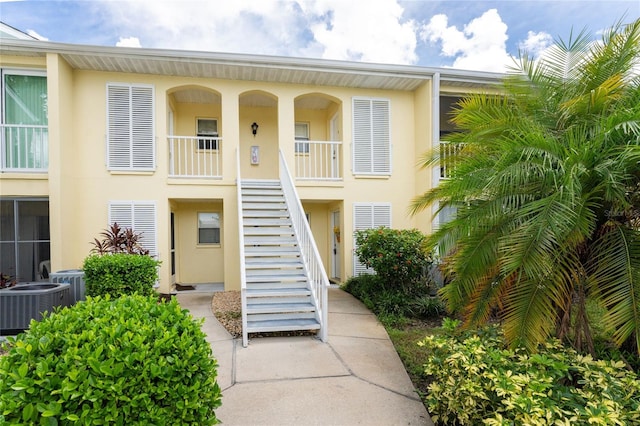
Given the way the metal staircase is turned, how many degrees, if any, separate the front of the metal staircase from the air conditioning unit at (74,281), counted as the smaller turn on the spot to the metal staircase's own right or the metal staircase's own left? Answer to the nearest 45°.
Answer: approximately 90° to the metal staircase's own right

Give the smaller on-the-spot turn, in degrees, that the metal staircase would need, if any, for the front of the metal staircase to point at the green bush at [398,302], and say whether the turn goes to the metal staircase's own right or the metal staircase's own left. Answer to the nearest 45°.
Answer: approximately 90° to the metal staircase's own left

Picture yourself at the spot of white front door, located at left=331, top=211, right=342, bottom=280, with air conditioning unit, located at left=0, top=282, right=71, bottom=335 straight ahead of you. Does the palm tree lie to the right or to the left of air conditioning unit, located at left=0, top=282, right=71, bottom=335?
left

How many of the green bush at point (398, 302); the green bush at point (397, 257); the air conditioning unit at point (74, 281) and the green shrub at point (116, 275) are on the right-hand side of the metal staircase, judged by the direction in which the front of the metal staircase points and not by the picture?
2

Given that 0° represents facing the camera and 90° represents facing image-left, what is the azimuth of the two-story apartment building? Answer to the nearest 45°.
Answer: approximately 0°

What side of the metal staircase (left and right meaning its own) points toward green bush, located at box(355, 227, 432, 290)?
left
